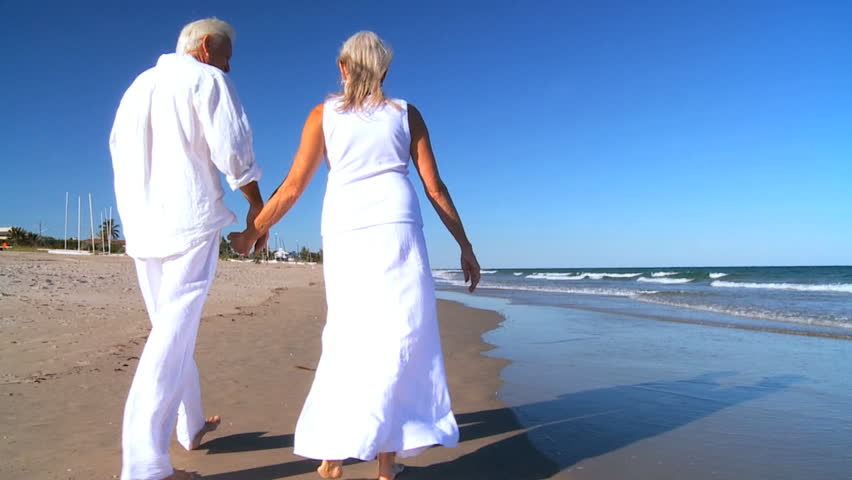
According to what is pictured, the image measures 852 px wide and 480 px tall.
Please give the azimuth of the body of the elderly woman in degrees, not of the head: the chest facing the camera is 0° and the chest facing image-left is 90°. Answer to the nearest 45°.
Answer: approximately 180°

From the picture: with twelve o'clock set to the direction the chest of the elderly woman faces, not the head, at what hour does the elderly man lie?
The elderly man is roughly at 9 o'clock from the elderly woman.

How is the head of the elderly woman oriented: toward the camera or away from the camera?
away from the camera

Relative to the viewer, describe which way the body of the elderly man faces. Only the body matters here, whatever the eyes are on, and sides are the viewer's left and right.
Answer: facing away from the viewer and to the right of the viewer

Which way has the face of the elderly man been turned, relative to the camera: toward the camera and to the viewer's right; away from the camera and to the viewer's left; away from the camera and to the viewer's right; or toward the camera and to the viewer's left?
away from the camera and to the viewer's right

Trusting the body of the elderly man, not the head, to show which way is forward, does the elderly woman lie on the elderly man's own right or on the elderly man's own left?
on the elderly man's own right
